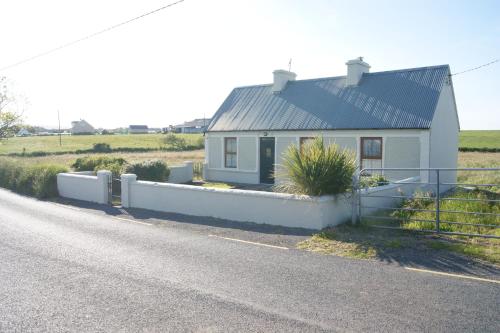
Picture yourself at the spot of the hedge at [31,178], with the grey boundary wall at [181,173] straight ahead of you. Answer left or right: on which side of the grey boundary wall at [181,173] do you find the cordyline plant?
right

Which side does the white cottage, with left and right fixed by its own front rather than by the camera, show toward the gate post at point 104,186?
front

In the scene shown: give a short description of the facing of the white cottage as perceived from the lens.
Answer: facing the viewer and to the left of the viewer

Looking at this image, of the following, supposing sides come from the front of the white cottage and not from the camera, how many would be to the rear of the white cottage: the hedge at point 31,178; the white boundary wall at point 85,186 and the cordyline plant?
0

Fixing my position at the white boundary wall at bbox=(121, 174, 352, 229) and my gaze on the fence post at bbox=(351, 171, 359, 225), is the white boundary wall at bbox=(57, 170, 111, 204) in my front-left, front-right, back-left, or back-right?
back-left

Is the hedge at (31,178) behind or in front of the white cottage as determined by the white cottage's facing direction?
in front

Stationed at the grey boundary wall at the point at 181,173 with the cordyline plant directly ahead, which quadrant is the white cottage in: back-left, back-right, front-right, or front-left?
front-left

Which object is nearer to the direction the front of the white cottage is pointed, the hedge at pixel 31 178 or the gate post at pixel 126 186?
the gate post

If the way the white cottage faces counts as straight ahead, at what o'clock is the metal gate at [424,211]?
The metal gate is roughly at 10 o'clock from the white cottage.

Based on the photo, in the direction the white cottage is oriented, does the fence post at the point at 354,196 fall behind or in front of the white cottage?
in front

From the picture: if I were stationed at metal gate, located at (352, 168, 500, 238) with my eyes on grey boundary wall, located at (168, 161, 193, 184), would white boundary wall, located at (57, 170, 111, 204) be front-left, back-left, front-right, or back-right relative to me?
front-left
